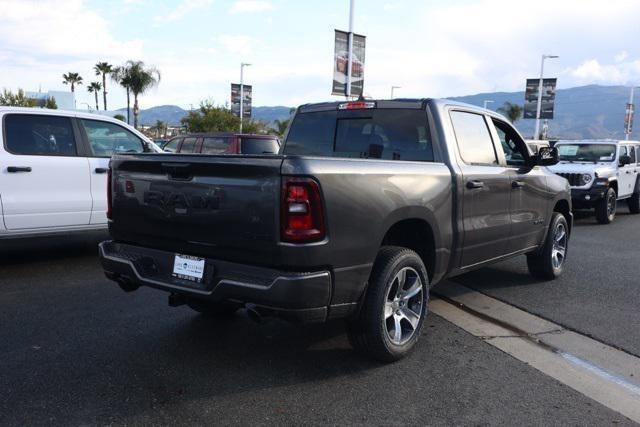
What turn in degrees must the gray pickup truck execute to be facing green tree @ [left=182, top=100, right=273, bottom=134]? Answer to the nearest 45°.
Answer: approximately 45° to its left

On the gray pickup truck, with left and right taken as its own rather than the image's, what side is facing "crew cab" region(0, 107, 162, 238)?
left

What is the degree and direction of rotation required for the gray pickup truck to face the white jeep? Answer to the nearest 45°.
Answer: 0° — it already faces it

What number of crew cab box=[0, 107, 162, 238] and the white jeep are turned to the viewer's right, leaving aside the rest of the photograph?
1

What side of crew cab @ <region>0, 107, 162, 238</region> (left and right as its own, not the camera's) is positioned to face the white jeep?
front

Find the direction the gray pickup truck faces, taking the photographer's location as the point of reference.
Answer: facing away from the viewer and to the right of the viewer

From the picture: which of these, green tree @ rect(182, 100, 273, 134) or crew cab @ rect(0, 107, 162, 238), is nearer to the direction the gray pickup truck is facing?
the green tree

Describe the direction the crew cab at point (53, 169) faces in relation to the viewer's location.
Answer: facing to the right of the viewer

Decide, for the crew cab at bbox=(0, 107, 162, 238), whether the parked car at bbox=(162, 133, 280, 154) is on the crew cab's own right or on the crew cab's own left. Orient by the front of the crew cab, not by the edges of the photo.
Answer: on the crew cab's own left

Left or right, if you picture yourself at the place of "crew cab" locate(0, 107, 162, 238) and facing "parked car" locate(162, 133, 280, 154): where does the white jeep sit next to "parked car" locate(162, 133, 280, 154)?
right

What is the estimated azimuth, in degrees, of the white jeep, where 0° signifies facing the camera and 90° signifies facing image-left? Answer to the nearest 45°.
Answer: approximately 45°
